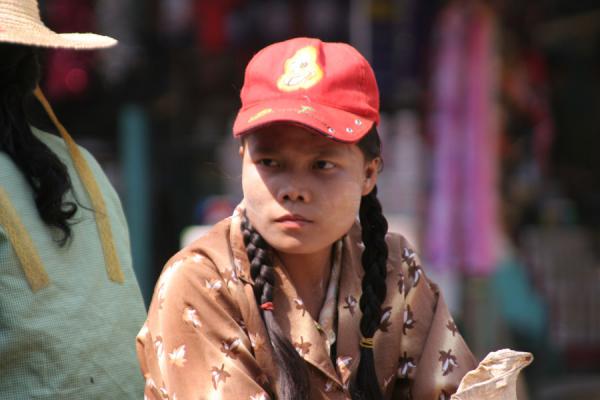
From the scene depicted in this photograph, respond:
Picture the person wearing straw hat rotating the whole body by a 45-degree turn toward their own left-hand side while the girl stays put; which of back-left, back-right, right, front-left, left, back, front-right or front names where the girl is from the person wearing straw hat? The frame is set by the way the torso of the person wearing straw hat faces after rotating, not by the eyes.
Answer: back

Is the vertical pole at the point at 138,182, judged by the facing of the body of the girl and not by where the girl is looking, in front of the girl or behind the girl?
behind

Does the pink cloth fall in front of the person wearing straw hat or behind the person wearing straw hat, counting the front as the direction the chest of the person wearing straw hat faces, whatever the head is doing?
in front

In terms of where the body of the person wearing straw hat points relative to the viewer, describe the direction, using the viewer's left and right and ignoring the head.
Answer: facing away from the viewer

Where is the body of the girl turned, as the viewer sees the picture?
toward the camera

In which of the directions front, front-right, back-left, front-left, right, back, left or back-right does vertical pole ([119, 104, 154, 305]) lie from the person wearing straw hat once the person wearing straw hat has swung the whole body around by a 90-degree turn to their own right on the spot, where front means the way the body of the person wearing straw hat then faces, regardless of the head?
left

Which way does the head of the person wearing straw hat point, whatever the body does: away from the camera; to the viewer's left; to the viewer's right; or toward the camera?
away from the camera
